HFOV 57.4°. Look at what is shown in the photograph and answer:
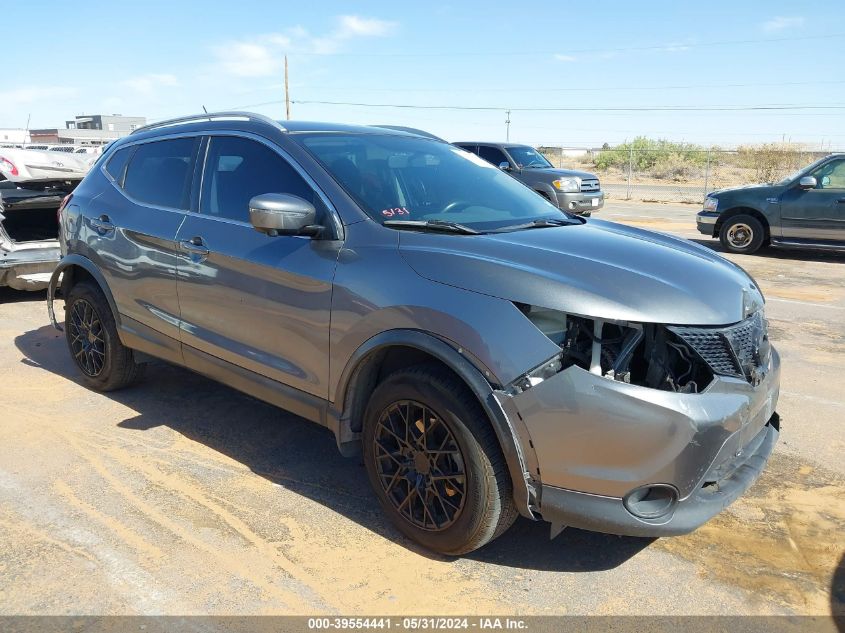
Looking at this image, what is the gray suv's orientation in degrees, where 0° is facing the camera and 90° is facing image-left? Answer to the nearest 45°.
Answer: approximately 315°

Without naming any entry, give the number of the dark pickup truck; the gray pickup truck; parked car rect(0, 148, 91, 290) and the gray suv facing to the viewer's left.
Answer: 1

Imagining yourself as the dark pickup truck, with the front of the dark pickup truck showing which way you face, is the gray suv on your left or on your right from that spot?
on your left

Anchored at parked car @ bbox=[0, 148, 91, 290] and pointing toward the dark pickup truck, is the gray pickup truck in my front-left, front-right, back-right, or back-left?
front-left

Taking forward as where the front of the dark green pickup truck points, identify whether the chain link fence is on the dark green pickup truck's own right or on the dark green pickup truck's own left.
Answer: on the dark green pickup truck's own right

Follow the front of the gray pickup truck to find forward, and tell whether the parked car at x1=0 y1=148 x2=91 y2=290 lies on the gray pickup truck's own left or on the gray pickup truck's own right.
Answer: on the gray pickup truck's own right

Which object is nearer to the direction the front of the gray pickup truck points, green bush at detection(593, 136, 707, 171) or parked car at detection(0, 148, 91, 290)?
the parked car

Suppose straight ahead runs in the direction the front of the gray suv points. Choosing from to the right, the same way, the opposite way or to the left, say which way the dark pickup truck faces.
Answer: the opposite way

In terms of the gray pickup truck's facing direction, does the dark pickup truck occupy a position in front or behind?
in front

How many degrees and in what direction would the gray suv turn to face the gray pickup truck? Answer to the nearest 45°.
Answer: approximately 135° to its left

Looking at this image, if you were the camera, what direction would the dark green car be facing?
facing to the left of the viewer

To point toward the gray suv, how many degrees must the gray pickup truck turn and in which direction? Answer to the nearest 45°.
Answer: approximately 45° to its right

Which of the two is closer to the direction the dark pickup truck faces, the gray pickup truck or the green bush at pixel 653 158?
the gray pickup truck

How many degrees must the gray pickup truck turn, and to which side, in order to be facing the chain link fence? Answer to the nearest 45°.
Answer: approximately 135° to its left
